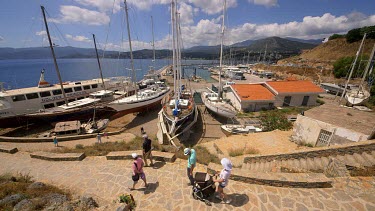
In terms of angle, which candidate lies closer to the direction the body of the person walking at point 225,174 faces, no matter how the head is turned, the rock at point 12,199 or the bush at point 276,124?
the rock

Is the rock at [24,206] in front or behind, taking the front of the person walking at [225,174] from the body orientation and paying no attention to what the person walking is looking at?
in front

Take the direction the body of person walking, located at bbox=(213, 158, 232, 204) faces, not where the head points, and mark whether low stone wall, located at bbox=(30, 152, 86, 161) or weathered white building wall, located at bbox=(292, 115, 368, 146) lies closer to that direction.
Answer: the low stone wall

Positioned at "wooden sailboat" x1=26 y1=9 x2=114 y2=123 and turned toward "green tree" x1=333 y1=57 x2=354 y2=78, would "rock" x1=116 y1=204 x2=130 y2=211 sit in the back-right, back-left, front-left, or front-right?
front-right

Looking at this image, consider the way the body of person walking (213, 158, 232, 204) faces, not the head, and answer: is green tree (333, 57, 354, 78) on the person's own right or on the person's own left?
on the person's own right

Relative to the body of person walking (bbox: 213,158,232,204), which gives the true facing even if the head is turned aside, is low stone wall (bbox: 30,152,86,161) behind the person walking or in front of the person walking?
in front

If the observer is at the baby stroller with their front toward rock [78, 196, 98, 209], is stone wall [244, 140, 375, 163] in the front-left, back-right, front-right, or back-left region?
back-right

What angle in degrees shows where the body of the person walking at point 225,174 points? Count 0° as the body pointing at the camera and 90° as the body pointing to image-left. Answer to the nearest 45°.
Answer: approximately 90°

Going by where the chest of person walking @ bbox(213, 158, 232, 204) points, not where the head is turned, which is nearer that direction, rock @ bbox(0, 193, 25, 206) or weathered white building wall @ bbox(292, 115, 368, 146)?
the rock

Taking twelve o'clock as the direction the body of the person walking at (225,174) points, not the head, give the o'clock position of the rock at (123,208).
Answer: The rock is roughly at 11 o'clock from the person walking.

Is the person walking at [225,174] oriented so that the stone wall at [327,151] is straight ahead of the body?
no

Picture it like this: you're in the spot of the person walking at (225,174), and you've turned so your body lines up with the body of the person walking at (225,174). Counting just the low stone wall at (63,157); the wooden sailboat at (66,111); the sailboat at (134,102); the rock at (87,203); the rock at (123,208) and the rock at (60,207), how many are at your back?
0

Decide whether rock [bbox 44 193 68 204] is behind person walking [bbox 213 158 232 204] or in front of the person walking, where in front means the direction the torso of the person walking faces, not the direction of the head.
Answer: in front
